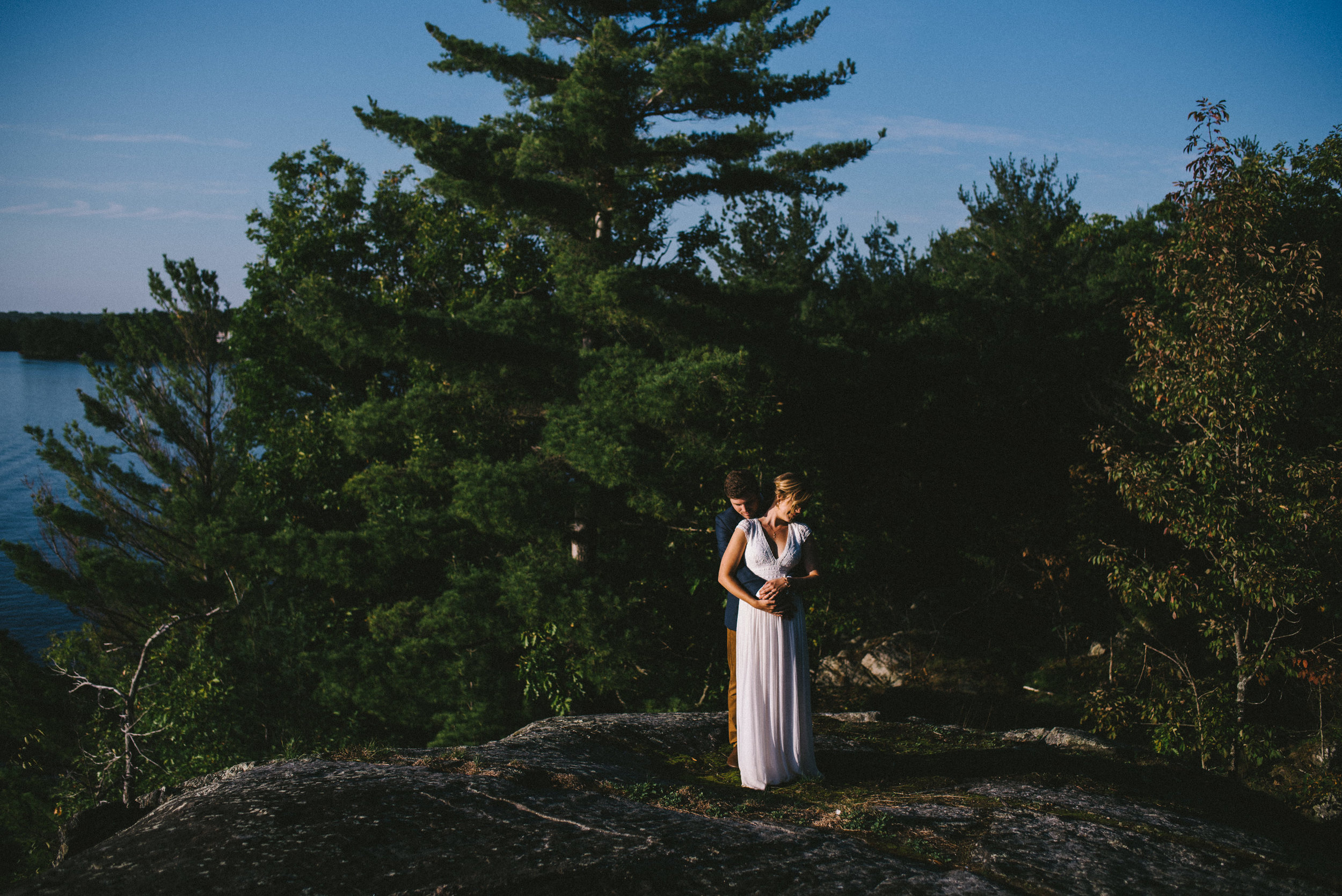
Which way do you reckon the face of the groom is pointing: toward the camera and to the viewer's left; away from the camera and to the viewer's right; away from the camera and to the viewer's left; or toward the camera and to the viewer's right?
toward the camera and to the viewer's right

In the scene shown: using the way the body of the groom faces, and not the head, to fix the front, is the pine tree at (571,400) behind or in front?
behind

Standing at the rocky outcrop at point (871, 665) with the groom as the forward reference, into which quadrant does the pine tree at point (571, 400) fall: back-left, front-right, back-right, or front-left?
back-right

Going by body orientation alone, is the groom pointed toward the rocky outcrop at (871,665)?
no

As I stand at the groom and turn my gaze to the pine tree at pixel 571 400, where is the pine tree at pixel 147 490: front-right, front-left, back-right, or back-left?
front-left

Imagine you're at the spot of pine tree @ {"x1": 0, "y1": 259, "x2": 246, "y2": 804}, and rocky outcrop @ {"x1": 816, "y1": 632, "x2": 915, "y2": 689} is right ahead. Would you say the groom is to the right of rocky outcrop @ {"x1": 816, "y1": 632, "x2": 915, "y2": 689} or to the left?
right

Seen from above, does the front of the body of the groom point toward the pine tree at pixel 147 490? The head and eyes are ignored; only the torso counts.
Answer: no

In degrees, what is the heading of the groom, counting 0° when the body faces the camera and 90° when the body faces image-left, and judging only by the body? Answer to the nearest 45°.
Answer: approximately 315°

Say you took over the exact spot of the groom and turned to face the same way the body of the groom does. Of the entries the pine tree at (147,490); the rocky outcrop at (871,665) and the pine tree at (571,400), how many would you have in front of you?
0
